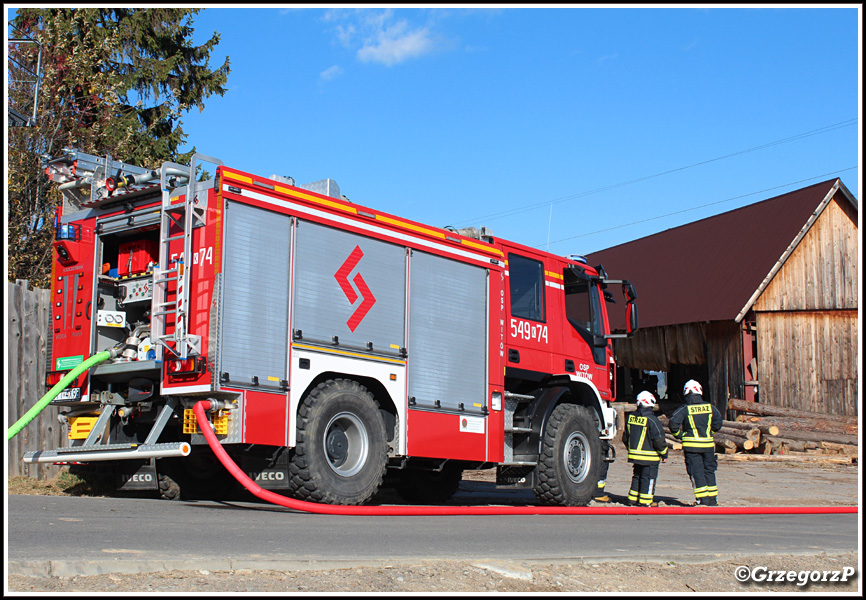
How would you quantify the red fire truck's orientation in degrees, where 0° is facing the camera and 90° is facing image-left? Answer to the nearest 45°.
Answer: approximately 225°

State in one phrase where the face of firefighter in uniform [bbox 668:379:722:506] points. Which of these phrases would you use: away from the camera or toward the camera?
away from the camera

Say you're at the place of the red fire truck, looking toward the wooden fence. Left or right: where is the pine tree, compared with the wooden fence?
right

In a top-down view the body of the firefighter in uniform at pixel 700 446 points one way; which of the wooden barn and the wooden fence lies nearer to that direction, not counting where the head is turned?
the wooden barn

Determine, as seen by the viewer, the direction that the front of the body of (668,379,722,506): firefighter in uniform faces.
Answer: away from the camera

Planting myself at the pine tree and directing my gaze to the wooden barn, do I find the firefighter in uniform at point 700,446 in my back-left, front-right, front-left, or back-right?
front-right

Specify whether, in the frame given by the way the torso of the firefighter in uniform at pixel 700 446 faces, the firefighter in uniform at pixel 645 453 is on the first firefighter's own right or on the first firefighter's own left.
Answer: on the first firefighter's own left

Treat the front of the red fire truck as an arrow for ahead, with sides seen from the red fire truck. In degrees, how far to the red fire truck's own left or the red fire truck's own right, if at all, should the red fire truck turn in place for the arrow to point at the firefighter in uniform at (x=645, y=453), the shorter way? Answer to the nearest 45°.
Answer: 0° — it already faces them

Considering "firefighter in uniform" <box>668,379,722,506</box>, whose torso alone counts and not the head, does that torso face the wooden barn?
yes

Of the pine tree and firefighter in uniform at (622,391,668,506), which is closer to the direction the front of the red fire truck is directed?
the firefighter in uniform

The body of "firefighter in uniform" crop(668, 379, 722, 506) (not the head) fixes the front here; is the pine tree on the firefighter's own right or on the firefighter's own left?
on the firefighter's own left

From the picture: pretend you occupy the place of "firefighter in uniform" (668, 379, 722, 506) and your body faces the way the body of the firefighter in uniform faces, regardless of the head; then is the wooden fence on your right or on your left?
on your left

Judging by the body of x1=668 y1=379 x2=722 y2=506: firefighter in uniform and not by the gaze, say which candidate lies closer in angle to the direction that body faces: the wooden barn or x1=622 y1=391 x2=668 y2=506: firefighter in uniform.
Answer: the wooden barn

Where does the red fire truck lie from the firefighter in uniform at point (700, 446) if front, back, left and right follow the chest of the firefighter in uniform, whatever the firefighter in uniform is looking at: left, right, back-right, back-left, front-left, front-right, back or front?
back-left

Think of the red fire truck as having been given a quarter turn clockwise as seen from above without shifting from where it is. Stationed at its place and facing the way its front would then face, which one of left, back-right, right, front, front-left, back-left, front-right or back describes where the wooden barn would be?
left
